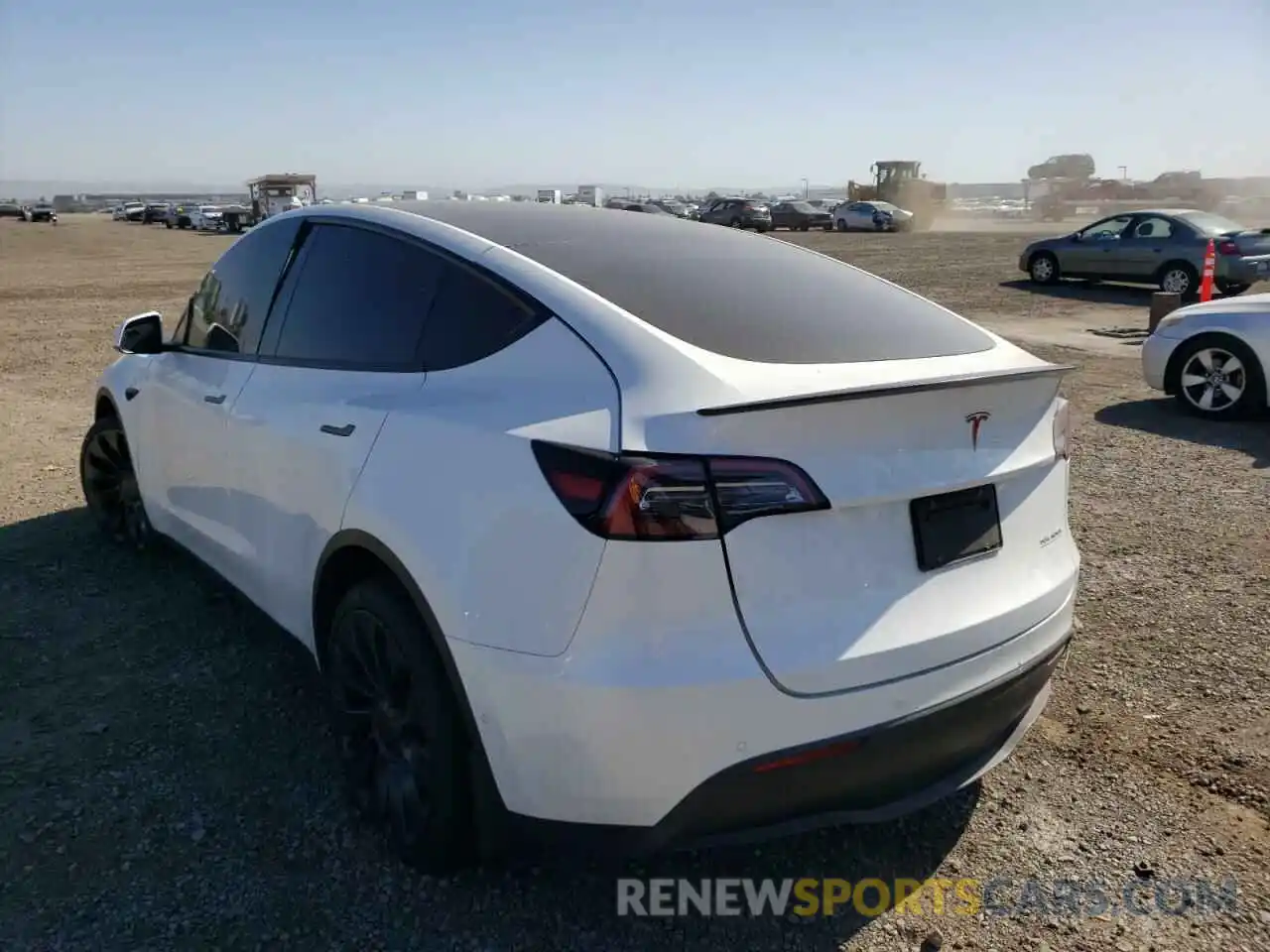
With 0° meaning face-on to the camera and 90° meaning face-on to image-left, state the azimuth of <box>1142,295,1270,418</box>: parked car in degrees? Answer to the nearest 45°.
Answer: approximately 90°

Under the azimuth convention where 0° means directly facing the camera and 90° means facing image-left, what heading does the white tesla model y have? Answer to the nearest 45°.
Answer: approximately 135°

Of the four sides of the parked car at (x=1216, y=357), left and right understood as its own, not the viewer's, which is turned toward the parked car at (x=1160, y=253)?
right

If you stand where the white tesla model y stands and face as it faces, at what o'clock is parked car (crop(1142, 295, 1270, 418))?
The parked car is roughly at 3 o'clock from the white tesla model y.

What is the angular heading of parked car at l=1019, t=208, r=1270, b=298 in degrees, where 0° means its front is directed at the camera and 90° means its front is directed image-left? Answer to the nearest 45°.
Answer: approximately 135°

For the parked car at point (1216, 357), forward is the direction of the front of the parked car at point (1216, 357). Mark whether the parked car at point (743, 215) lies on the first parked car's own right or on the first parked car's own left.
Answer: on the first parked car's own right

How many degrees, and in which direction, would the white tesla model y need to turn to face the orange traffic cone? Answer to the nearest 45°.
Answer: approximately 90° to its right

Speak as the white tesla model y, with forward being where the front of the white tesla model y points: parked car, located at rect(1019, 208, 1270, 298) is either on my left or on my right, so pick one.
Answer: on my right

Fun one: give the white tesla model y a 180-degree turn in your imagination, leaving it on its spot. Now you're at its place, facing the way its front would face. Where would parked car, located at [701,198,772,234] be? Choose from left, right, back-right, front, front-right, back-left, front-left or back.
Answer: back-left

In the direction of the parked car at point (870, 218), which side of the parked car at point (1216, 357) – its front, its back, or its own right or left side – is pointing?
right

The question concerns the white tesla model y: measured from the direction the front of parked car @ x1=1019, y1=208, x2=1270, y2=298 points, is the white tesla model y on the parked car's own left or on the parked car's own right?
on the parked car's own left

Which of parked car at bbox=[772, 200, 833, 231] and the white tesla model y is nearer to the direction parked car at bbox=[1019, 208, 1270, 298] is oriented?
the parked car
